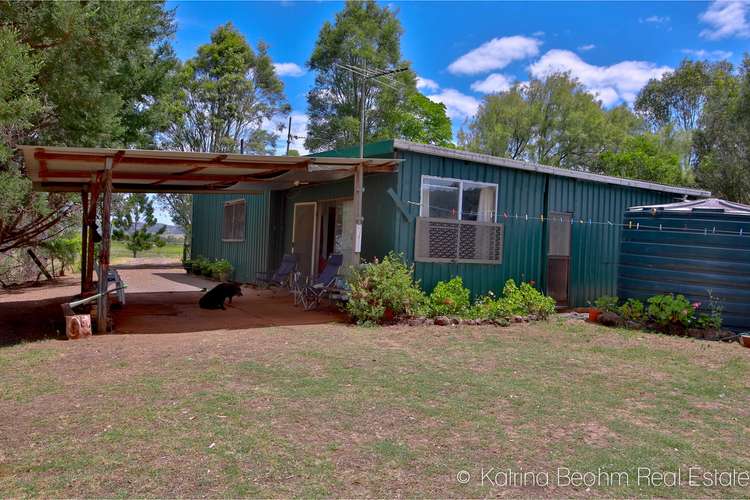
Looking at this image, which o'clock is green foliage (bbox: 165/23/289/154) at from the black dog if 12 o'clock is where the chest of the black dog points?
The green foliage is roughly at 9 o'clock from the black dog.

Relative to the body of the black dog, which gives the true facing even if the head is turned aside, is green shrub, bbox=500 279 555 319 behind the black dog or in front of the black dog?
in front

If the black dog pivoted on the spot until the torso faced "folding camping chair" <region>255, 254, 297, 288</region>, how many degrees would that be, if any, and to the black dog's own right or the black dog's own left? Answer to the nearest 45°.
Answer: approximately 45° to the black dog's own left

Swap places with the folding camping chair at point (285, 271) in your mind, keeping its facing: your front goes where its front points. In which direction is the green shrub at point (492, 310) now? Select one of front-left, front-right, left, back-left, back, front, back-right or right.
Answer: back-left

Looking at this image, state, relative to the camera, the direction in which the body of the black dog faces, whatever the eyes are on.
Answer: to the viewer's right

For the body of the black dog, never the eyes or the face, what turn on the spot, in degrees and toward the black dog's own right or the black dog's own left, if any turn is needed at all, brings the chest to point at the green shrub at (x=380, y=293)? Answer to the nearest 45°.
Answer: approximately 45° to the black dog's own right

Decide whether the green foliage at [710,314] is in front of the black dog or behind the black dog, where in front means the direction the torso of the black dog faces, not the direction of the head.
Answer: in front

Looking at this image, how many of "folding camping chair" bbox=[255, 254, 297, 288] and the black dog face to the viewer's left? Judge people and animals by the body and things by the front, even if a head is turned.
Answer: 1

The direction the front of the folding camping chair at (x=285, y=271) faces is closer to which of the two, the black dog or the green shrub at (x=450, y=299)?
the black dog

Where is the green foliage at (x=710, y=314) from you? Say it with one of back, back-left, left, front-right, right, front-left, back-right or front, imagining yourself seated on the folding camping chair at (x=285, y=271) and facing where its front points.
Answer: back-left

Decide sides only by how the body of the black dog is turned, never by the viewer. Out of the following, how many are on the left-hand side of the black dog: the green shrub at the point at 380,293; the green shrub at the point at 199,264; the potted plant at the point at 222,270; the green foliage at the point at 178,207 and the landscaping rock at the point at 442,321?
3

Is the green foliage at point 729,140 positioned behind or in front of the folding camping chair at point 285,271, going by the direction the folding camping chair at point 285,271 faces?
behind
